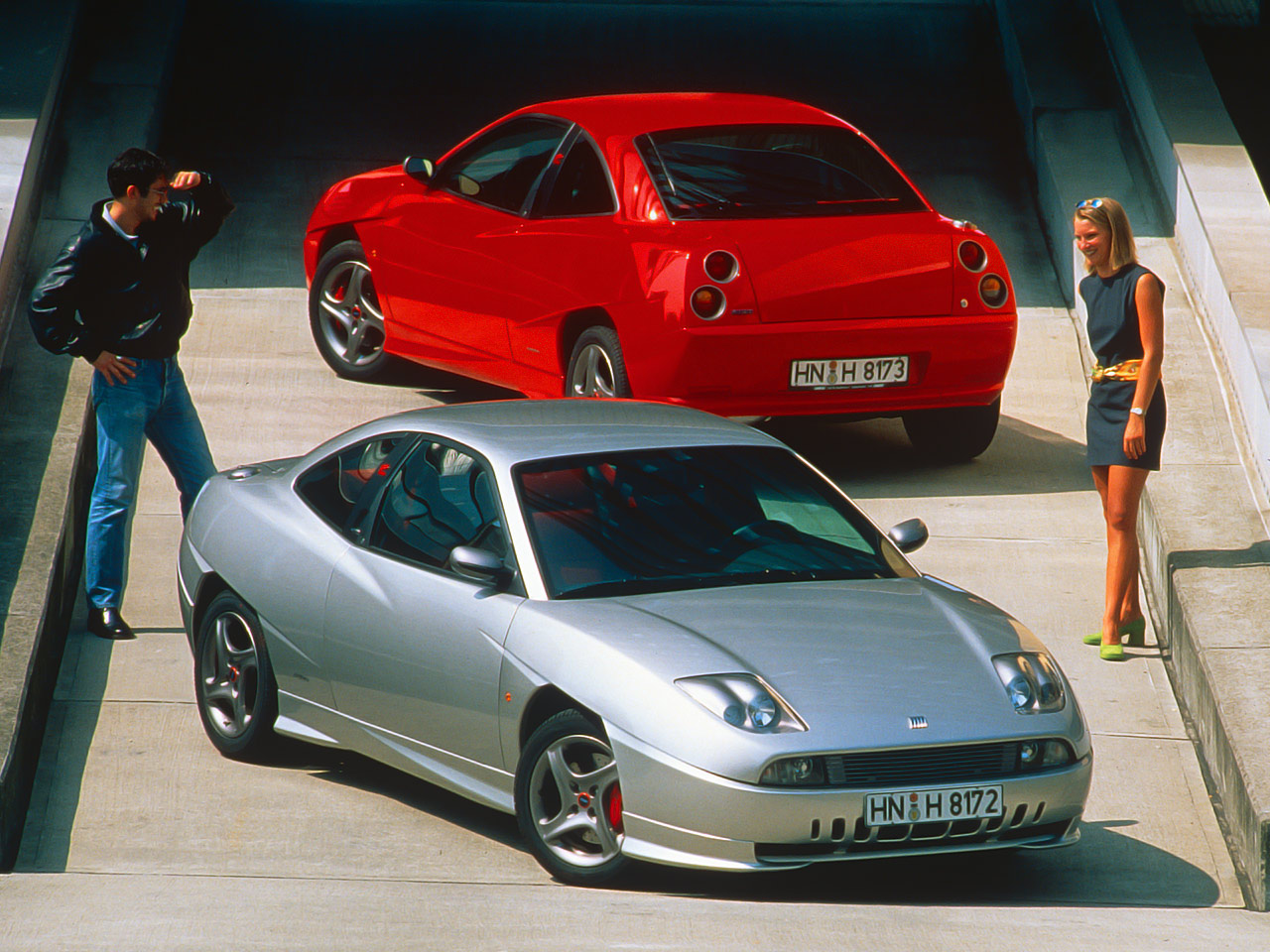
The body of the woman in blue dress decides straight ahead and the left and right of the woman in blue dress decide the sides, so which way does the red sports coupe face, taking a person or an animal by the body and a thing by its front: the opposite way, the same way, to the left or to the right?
to the right

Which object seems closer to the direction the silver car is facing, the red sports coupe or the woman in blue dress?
the woman in blue dress

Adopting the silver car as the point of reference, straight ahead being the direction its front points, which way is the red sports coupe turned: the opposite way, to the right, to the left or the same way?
the opposite way

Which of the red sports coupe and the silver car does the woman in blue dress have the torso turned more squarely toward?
the silver car

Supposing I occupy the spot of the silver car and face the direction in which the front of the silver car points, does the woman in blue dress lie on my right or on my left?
on my left

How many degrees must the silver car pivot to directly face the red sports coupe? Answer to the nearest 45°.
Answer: approximately 135° to its left

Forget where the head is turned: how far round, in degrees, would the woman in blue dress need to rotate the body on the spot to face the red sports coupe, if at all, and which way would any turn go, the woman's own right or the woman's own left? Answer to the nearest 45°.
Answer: approximately 90° to the woman's own right

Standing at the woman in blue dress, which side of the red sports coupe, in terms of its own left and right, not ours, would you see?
back

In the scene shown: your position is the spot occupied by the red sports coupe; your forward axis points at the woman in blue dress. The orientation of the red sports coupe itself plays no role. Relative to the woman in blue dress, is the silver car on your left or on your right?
right

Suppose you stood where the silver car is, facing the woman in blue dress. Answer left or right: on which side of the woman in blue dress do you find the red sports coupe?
left
